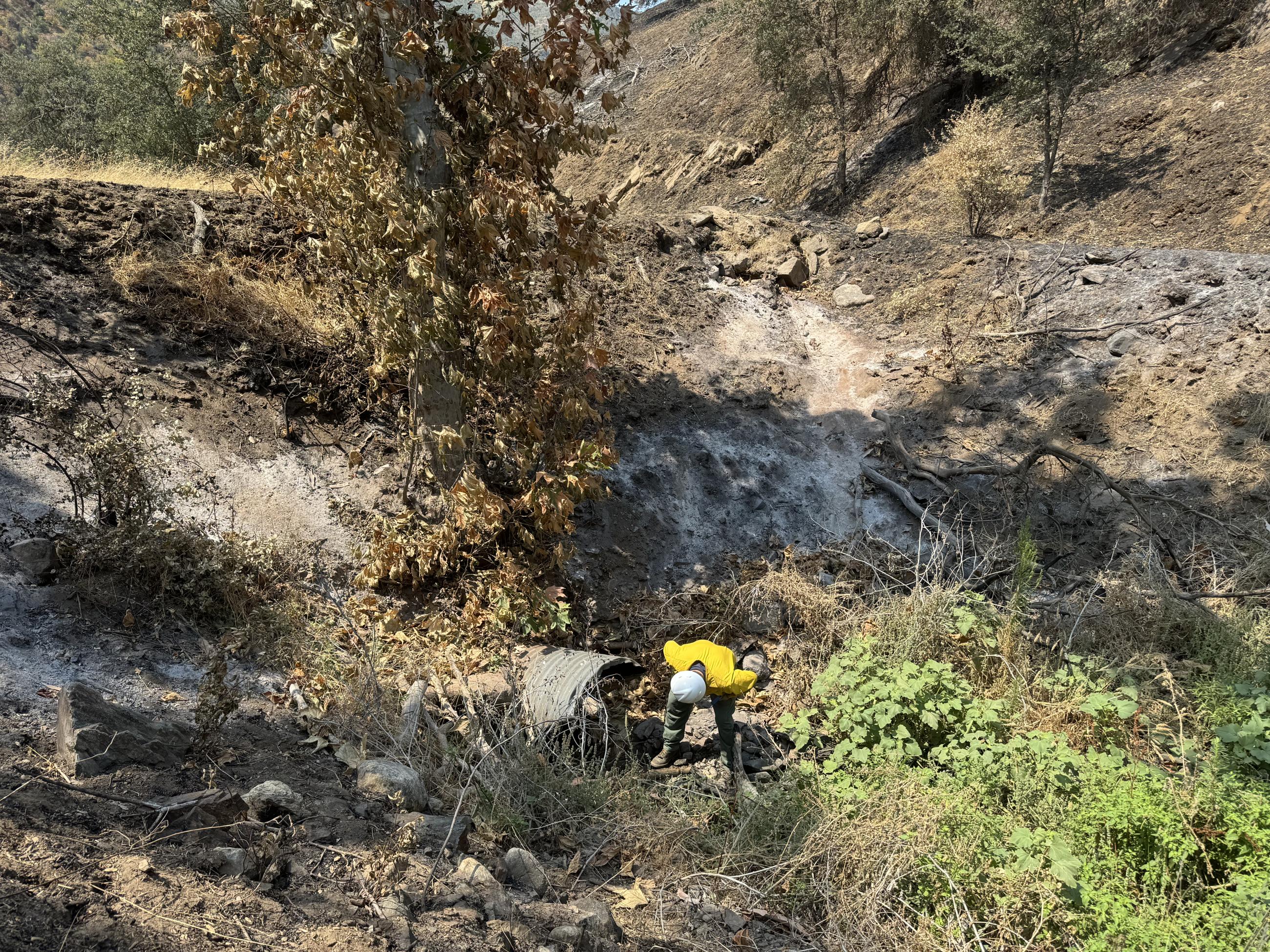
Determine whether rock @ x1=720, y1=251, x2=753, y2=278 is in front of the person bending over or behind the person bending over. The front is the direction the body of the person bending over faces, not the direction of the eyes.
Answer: behind

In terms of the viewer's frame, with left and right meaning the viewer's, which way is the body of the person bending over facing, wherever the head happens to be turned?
facing the viewer and to the left of the viewer

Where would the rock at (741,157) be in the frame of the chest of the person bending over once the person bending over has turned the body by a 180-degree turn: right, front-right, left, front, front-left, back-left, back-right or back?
front-left

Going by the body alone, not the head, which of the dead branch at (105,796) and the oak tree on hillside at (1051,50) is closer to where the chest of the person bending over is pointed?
the dead branch

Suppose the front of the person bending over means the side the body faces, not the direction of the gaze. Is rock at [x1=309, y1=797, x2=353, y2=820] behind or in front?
in front

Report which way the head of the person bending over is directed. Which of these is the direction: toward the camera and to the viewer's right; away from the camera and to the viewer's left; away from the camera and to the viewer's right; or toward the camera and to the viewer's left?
toward the camera and to the viewer's left

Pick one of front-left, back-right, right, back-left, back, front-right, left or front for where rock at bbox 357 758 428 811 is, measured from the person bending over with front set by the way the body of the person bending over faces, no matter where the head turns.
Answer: front

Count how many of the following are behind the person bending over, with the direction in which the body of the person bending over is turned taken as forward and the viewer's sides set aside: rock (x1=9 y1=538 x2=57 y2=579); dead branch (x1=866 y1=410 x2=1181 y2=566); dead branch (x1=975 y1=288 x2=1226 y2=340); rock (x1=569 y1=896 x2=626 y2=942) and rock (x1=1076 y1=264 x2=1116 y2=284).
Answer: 3

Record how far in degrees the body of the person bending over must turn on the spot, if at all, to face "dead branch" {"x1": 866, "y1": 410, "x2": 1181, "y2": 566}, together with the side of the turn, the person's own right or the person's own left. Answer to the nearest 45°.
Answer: approximately 180°

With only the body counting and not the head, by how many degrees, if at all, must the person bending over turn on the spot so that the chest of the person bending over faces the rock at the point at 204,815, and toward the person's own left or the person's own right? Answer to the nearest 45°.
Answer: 0° — they already face it

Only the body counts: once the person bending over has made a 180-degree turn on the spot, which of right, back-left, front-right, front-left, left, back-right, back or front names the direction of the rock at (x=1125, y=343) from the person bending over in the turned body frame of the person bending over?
front

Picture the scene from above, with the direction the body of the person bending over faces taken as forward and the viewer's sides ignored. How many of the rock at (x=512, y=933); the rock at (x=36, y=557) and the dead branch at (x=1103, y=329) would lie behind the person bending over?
1

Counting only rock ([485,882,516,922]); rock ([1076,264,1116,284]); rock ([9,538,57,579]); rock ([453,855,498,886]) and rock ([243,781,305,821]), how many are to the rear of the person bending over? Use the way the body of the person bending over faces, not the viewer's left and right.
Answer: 1

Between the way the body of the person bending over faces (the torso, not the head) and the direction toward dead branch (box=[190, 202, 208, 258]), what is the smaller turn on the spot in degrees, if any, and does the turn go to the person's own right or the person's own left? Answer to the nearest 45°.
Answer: approximately 90° to the person's own right
